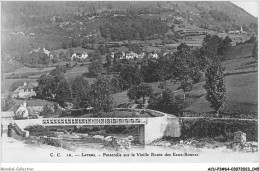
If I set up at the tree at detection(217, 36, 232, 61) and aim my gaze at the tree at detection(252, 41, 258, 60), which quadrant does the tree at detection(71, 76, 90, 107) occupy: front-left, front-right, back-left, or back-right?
back-right
